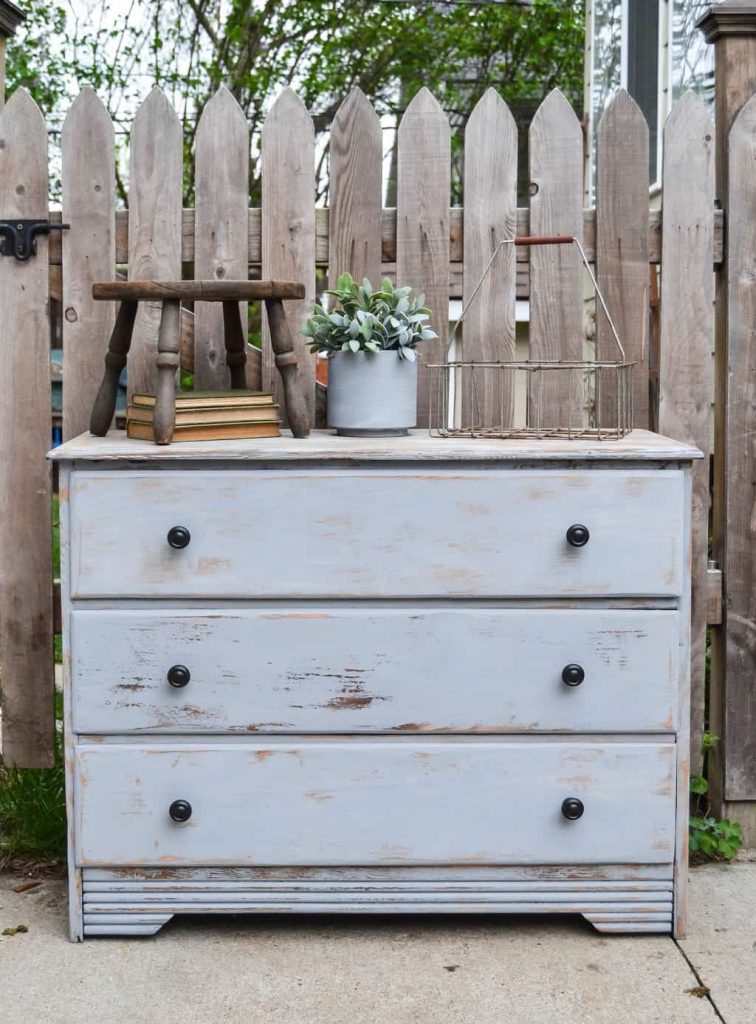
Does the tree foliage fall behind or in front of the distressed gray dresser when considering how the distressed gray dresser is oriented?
behind

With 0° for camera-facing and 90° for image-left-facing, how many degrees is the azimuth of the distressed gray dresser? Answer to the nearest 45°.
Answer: approximately 0°
